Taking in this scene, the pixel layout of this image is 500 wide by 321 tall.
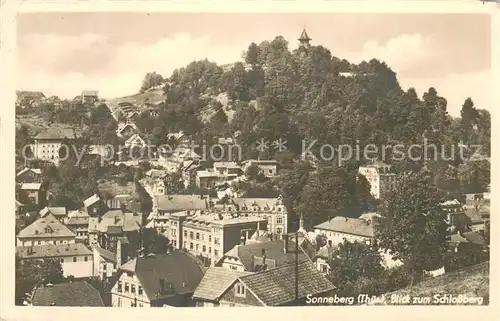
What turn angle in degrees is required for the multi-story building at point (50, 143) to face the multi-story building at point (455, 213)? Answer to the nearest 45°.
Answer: approximately 90° to its left

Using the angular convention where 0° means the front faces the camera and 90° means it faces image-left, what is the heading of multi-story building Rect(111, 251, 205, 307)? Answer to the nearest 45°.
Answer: approximately 45°

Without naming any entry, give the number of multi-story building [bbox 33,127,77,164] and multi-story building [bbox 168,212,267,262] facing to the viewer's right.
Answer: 0

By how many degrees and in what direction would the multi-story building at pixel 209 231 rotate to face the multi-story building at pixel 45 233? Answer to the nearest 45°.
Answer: approximately 45° to its right

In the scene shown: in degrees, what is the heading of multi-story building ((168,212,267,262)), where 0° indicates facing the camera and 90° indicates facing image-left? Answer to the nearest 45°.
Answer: approximately 45°

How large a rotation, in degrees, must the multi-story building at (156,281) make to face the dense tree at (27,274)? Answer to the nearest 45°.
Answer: approximately 45° to its right

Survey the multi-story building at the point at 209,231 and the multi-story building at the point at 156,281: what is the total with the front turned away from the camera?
0
